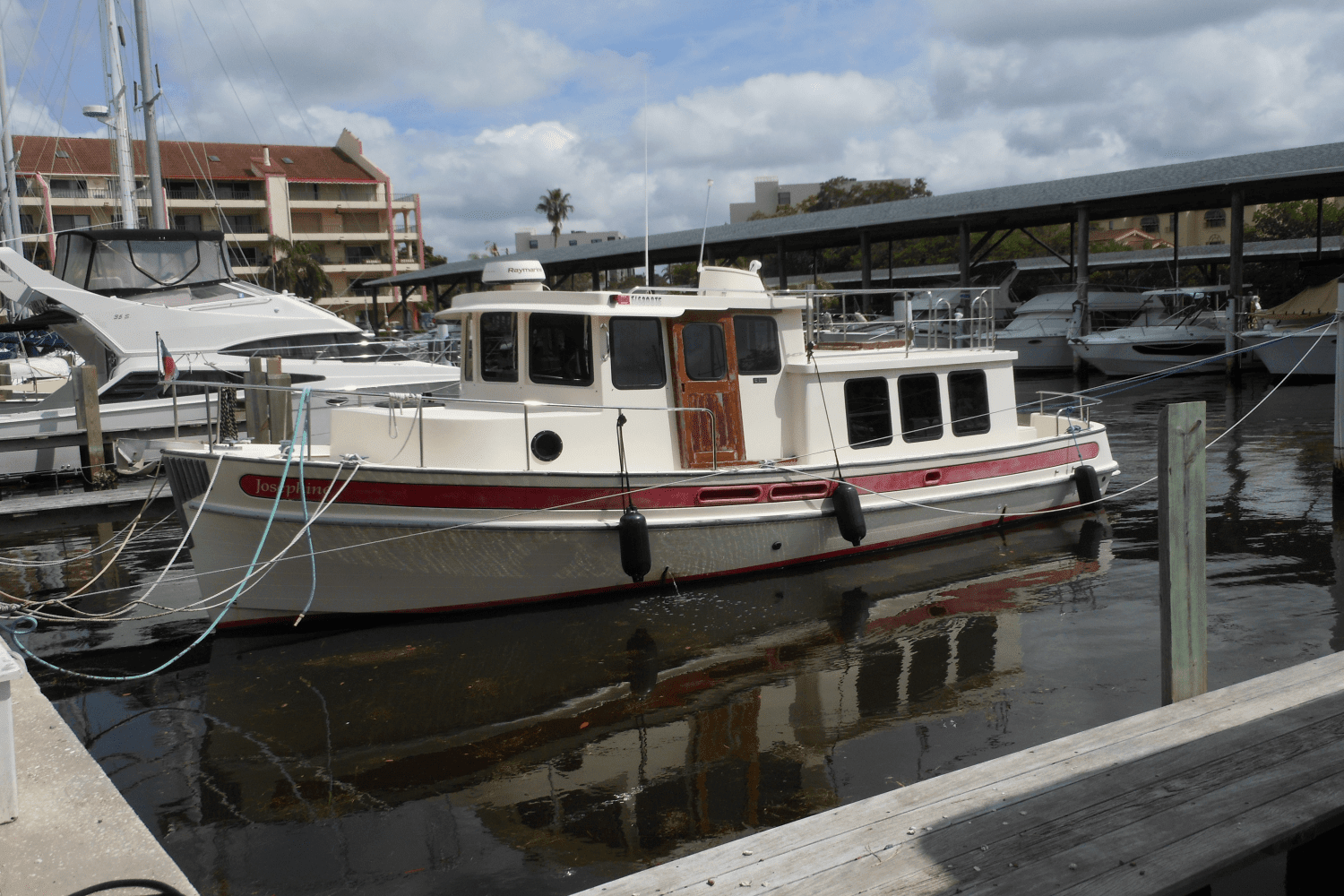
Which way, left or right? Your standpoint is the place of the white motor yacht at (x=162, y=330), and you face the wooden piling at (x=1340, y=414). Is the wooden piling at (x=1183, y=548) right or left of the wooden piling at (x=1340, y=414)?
right

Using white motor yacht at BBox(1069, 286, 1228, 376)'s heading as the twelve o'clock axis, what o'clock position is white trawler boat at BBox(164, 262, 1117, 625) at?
The white trawler boat is roughly at 11 o'clock from the white motor yacht.

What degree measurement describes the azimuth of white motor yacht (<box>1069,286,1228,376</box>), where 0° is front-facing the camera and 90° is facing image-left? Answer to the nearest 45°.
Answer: approximately 45°
